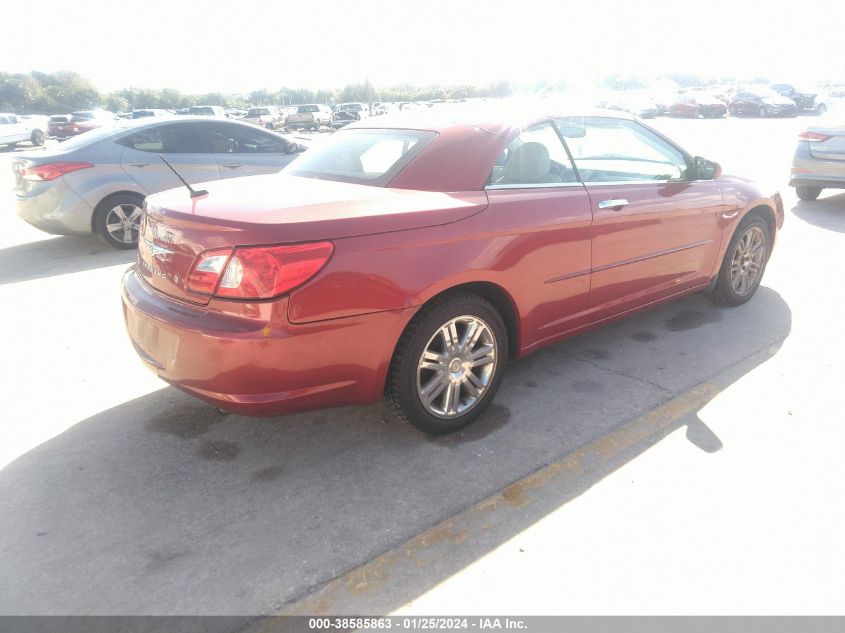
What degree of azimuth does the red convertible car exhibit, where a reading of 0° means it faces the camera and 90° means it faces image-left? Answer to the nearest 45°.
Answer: approximately 225°

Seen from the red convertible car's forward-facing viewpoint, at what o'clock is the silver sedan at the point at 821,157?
The silver sedan is roughly at 12 o'clock from the red convertible car.

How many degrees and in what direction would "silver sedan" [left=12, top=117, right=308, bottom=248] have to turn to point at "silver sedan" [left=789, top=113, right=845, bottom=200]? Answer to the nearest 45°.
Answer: approximately 45° to its right

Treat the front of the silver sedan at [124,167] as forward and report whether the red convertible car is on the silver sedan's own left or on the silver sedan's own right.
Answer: on the silver sedan's own right

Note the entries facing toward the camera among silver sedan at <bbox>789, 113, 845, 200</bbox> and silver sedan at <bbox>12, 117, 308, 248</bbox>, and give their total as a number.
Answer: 0

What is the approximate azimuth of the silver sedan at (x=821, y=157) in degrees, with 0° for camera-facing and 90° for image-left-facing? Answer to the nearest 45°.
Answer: approximately 180°

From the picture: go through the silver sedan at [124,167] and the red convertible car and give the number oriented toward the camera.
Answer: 0

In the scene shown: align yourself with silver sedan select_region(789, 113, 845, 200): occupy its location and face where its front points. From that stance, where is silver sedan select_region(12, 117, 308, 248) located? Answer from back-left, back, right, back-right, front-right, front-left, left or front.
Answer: back-left

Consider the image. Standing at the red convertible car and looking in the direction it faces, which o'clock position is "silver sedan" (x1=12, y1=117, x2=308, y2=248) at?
The silver sedan is roughly at 9 o'clock from the red convertible car.

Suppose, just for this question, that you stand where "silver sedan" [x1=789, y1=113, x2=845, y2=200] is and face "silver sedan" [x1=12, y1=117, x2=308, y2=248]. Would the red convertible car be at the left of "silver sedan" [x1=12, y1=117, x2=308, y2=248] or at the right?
left
